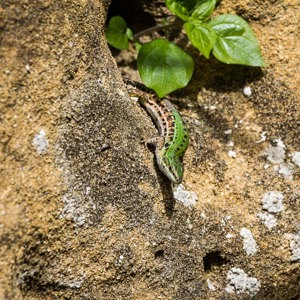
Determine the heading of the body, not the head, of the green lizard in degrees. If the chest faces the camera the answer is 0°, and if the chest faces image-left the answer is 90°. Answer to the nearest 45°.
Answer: approximately 0°
